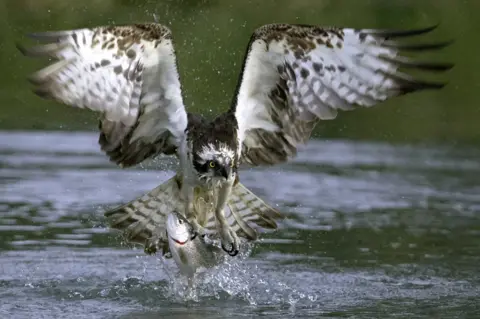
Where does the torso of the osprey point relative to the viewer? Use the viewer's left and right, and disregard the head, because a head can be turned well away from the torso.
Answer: facing the viewer
